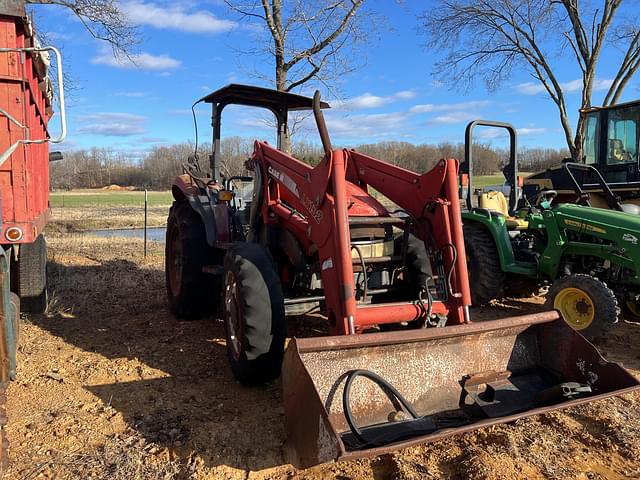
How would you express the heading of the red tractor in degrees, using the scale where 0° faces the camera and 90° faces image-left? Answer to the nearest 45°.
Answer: approximately 315°

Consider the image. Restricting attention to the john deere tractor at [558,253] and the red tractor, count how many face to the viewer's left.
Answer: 0

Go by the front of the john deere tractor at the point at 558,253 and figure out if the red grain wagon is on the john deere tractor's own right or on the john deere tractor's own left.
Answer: on the john deere tractor's own right

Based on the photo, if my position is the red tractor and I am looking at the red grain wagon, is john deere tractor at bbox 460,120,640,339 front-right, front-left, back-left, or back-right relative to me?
back-right

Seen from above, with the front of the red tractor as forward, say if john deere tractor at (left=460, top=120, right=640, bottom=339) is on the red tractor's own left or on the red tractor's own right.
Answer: on the red tractor's own left

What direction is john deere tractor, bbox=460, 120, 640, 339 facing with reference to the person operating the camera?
facing the viewer and to the right of the viewer

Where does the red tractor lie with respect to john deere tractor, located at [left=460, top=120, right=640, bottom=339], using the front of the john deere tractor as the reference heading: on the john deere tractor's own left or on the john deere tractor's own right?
on the john deere tractor's own right
